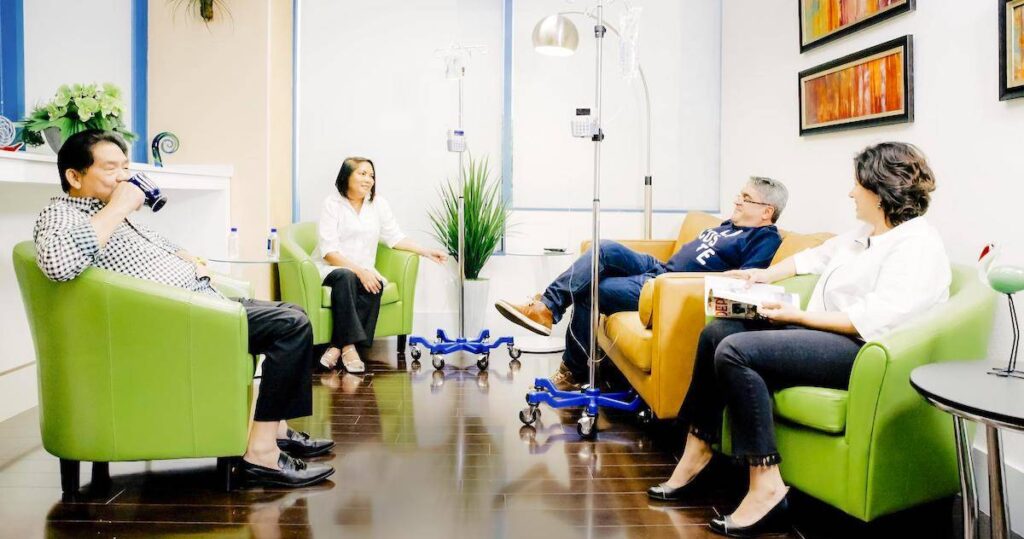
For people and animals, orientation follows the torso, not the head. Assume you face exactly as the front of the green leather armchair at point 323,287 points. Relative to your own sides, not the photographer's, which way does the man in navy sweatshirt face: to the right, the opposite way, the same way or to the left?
to the right

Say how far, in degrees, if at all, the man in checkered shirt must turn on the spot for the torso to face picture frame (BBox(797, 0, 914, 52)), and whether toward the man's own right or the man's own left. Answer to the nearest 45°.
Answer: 0° — they already face it

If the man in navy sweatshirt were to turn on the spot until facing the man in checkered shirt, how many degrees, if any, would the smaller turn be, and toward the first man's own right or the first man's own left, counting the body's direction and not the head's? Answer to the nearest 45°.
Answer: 0° — they already face them

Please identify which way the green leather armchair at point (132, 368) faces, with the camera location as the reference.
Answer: facing to the right of the viewer

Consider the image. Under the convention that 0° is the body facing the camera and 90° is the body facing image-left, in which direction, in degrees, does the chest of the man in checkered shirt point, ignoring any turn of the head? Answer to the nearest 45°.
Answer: approximately 270°

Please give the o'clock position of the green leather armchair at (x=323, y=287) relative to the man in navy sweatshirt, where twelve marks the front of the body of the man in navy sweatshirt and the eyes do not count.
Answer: The green leather armchair is roughly at 2 o'clock from the man in navy sweatshirt.

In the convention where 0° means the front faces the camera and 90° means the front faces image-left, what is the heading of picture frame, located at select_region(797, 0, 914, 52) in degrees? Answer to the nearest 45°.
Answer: approximately 45°

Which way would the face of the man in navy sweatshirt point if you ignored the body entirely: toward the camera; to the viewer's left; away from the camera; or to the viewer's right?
to the viewer's left

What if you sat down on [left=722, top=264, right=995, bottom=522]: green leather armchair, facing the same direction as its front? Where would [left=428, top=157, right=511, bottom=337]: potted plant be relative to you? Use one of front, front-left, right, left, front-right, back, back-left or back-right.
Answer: right

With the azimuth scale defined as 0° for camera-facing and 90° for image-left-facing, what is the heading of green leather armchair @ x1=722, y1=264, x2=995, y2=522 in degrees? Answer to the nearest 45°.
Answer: approximately 45°
